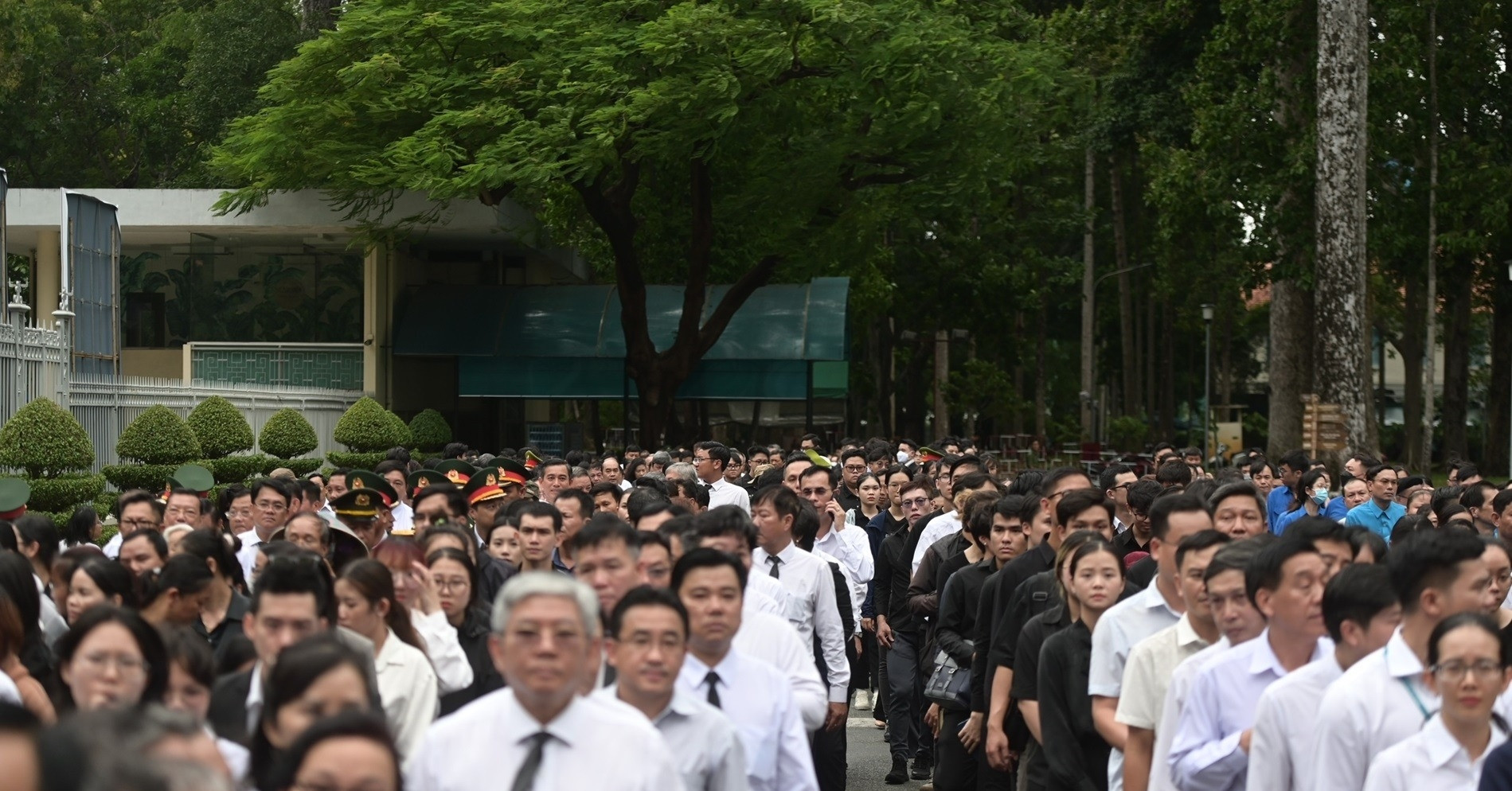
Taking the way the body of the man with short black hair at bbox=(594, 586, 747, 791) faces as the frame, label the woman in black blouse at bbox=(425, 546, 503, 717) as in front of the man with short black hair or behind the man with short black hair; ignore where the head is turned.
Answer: behind

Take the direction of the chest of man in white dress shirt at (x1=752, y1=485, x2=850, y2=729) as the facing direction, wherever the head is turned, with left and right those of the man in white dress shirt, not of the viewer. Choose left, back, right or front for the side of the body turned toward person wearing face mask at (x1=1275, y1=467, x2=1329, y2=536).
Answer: back

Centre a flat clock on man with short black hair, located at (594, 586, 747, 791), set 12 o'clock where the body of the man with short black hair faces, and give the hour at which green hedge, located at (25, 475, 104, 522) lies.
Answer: The green hedge is roughly at 5 o'clock from the man with short black hair.

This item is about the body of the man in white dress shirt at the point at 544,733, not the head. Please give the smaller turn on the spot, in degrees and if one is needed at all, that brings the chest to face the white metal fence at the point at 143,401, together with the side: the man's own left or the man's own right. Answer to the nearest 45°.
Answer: approximately 180°

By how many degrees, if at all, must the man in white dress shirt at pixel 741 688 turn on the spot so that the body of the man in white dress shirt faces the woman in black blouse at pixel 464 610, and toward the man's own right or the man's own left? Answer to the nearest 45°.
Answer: approximately 135° to the man's own right
